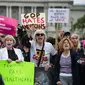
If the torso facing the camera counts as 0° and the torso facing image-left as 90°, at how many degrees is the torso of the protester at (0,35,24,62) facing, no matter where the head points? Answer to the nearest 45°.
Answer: approximately 0°

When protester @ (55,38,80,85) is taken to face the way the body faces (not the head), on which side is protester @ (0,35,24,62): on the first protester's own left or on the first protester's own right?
on the first protester's own right

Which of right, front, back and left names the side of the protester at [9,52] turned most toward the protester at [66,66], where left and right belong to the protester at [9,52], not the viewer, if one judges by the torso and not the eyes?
left

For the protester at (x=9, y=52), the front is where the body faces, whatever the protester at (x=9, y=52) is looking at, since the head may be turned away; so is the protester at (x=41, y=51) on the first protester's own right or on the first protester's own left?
on the first protester's own left

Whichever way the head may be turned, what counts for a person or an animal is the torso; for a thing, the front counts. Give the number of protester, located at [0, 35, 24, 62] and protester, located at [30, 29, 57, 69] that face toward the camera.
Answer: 2

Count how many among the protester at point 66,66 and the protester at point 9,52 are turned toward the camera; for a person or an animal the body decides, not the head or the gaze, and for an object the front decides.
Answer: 2
